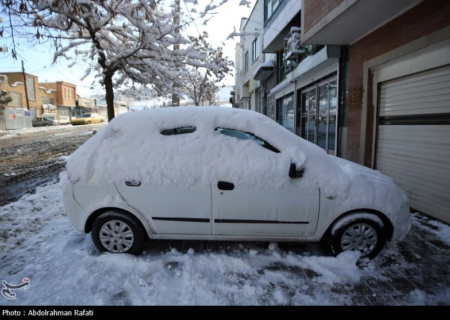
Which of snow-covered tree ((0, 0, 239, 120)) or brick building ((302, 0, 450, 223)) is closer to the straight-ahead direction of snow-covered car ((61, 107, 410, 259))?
the brick building

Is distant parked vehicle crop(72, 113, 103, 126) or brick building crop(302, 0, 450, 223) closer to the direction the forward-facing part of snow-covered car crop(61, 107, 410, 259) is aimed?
the brick building

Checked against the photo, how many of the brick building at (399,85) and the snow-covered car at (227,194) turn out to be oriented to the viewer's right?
1

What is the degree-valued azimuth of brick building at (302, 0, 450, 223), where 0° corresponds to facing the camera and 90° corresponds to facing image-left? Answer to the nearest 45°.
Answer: approximately 45°

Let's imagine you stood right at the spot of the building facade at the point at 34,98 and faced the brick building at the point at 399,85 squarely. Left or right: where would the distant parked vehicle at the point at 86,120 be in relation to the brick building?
left

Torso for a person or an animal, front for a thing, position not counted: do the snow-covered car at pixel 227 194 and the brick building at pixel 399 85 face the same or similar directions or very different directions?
very different directions

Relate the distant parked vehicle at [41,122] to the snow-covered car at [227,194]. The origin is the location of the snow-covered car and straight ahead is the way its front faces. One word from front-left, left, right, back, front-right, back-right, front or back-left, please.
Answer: back-left

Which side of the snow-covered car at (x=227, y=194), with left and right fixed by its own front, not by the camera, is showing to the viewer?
right
